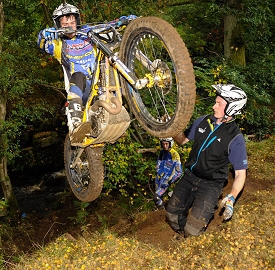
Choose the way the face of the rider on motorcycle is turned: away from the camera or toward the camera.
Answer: toward the camera

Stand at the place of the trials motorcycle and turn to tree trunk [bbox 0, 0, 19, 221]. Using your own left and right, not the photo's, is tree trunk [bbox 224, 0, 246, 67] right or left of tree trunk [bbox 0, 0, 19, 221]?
right

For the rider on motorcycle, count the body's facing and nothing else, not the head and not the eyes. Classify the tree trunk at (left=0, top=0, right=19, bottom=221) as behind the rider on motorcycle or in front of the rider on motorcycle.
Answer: behind

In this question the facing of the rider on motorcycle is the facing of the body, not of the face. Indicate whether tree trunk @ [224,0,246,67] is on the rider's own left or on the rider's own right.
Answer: on the rider's own left
